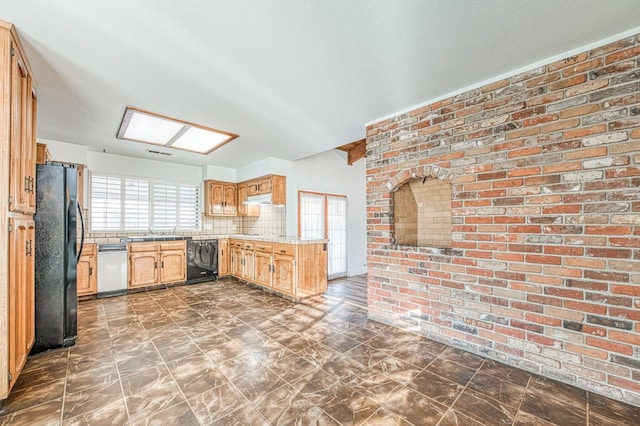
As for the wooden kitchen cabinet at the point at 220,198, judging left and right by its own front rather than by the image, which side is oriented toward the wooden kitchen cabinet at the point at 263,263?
front

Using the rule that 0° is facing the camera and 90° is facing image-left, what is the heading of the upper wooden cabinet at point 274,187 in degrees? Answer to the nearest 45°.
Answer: approximately 45°

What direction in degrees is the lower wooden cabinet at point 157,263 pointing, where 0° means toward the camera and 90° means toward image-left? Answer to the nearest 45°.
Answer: approximately 315°

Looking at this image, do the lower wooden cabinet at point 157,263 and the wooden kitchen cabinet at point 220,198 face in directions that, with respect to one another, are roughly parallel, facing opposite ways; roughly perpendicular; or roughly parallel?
roughly parallel

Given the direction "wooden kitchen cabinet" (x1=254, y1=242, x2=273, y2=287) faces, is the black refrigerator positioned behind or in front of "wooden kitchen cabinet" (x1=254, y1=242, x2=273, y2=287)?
in front

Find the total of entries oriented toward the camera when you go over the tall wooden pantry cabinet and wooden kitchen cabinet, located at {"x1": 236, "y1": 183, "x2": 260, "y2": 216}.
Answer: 1

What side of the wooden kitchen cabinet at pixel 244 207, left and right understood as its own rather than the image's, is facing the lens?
front

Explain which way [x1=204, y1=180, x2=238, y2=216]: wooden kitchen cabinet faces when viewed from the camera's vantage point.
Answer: facing the viewer and to the right of the viewer

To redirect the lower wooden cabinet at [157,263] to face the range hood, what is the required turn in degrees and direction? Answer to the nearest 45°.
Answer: approximately 45° to its left

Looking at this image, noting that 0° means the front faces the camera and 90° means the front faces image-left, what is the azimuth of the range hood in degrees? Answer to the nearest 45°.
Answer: approximately 45°

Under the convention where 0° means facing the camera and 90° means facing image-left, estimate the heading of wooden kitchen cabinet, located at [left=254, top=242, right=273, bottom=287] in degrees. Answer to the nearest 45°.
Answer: approximately 45°
